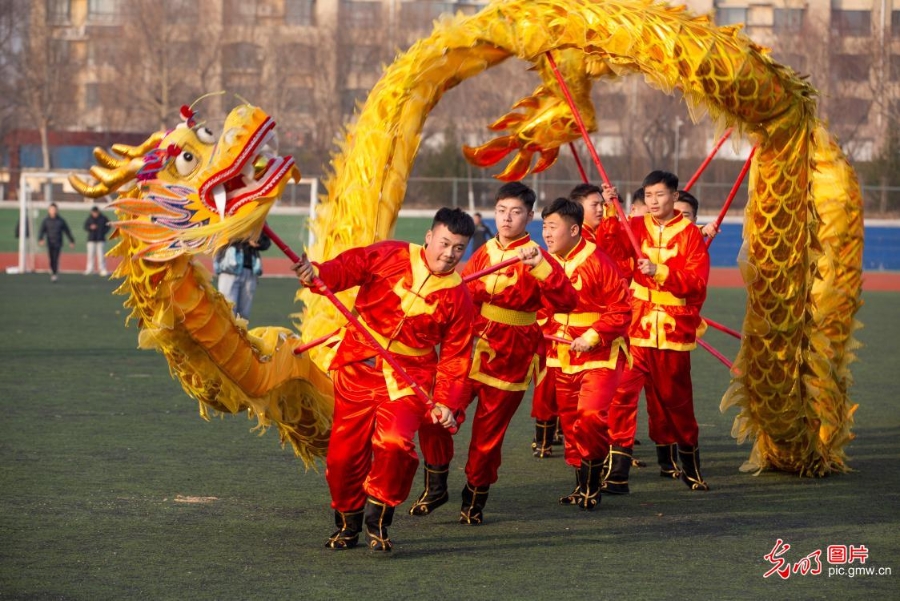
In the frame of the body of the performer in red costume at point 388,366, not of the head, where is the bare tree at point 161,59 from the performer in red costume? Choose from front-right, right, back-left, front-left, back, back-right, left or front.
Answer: back

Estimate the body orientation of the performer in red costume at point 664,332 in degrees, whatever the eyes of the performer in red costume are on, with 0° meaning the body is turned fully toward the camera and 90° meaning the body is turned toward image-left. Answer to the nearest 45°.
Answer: approximately 45°

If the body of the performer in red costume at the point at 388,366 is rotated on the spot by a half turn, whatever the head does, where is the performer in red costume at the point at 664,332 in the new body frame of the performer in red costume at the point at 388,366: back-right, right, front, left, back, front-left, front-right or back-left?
front-right

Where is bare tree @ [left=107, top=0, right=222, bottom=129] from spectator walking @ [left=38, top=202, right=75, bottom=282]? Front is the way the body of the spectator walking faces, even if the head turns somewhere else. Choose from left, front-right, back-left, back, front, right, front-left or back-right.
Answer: back

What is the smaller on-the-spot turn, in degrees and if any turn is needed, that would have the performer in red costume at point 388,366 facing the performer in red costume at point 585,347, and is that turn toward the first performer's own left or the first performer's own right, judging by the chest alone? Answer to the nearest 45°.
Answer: approximately 135° to the first performer's own left

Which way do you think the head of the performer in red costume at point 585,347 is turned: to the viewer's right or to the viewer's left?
to the viewer's left

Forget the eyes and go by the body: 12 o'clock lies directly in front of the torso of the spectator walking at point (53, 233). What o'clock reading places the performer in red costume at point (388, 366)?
The performer in red costume is roughly at 12 o'clock from the spectator walking.
